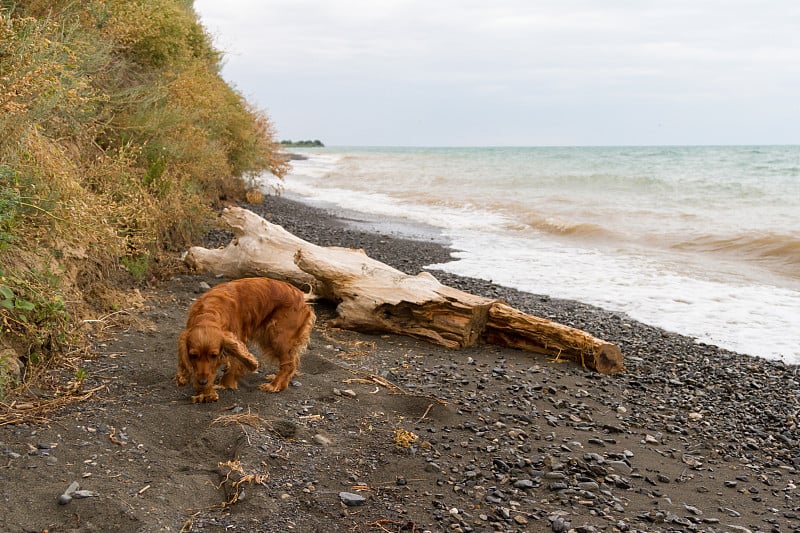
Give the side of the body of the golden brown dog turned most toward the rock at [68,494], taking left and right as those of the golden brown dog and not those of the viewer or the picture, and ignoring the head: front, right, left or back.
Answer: front

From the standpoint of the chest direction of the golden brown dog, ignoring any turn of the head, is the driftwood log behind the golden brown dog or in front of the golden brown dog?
behind

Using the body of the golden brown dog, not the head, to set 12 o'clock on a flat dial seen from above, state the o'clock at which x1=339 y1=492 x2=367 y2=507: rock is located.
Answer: The rock is roughly at 10 o'clock from the golden brown dog.

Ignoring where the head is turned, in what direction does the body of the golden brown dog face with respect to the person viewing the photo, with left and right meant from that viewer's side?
facing the viewer and to the left of the viewer

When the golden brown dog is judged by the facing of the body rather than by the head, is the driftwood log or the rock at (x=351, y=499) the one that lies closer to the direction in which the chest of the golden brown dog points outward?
the rock

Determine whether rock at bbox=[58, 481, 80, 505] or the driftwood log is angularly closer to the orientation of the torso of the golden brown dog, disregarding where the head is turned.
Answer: the rock

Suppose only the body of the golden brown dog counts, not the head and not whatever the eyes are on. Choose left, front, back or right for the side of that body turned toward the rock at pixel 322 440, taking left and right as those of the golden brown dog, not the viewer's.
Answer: left
